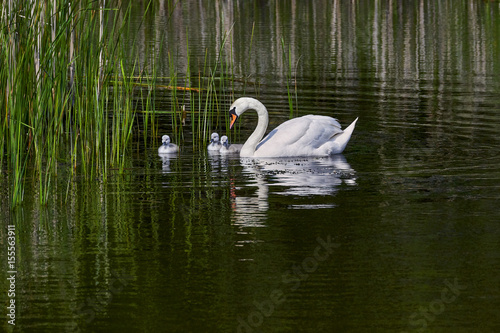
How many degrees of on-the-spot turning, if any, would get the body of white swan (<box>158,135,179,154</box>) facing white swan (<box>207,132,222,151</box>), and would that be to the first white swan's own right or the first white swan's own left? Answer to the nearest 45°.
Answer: approximately 135° to the first white swan's own left

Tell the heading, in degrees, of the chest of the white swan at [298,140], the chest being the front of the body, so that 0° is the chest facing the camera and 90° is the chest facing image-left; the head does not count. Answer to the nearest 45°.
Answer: approximately 90°

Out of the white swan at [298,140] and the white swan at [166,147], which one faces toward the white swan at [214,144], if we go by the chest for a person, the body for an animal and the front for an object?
the white swan at [298,140]

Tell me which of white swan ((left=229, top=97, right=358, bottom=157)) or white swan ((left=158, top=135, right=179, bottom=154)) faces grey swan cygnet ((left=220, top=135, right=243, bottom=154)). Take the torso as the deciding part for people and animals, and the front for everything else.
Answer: white swan ((left=229, top=97, right=358, bottom=157))

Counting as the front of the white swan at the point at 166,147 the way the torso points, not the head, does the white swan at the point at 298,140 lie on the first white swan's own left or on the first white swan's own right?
on the first white swan's own left

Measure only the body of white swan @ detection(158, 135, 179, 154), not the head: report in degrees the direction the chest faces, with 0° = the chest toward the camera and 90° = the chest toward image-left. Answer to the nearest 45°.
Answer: approximately 45°

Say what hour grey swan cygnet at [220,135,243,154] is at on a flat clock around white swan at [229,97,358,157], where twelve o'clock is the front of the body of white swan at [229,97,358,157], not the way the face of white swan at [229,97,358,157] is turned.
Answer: grey swan cygnet at [220,135,243,154] is roughly at 12 o'clock from white swan at [229,97,358,157].

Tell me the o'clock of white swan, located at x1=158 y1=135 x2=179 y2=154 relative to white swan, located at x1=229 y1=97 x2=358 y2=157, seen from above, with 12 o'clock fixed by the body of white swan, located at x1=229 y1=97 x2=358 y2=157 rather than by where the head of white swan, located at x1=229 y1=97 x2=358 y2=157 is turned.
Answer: white swan, located at x1=158 y1=135 x2=179 y2=154 is roughly at 12 o'clock from white swan, located at x1=229 y1=97 x2=358 y2=157.

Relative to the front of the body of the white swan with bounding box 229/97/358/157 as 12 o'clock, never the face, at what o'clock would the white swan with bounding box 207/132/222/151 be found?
the white swan with bounding box 207/132/222/151 is roughly at 12 o'clock from the white swan with bounding box 229/97/358/157.
